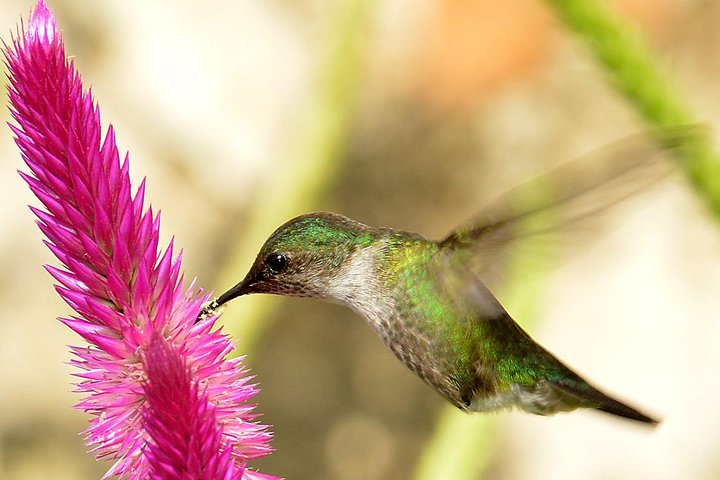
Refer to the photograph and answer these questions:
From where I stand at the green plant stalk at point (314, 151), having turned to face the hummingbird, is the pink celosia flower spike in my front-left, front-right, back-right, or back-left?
front-right

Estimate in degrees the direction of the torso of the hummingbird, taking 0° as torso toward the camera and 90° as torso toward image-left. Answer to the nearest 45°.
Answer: approximately 90°
